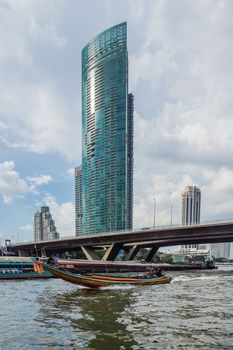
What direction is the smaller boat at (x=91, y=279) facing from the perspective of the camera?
to the viewer's left
